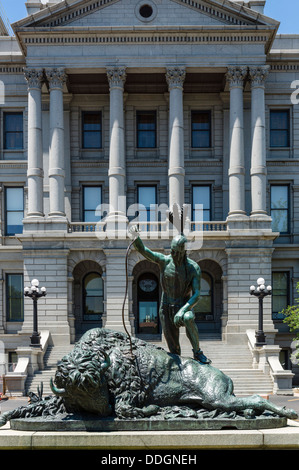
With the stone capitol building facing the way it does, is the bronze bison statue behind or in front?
in front

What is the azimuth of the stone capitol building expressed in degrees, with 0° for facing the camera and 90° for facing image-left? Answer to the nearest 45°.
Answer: approximately 0°

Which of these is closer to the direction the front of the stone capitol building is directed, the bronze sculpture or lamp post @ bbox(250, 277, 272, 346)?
the bronze sculpture

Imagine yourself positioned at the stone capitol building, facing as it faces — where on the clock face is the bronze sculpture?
The bronze sculpture is roughly at 12 o'clock from the stone capitol building.

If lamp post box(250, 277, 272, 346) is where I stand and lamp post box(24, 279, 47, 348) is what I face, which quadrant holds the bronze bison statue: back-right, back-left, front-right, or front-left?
front-left

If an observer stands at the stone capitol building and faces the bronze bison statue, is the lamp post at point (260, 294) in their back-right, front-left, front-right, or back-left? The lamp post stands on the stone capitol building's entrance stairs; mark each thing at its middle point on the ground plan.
front-left
